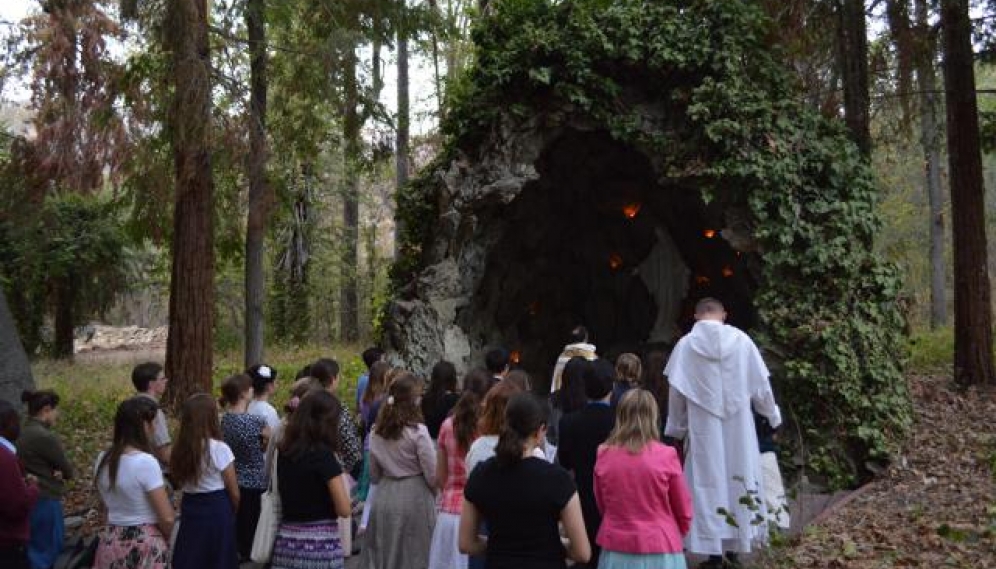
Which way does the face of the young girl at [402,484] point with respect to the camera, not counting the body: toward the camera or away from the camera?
away from the camera

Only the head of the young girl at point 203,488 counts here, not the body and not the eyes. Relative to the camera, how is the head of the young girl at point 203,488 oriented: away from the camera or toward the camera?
away from the camera

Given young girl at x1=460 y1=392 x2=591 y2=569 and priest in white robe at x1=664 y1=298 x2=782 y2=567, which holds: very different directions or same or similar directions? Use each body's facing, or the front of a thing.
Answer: same or similar directions

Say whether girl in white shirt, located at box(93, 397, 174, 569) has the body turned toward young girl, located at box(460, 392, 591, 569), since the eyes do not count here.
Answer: no

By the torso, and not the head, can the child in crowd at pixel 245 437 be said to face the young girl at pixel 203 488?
no

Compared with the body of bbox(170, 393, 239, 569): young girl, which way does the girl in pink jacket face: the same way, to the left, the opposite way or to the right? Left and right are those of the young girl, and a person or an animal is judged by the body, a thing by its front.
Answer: the same way

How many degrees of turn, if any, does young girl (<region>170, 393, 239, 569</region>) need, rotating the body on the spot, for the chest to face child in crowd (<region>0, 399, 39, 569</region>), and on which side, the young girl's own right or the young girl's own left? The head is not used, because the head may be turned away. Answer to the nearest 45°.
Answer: approximately 90° to the young girl's own left

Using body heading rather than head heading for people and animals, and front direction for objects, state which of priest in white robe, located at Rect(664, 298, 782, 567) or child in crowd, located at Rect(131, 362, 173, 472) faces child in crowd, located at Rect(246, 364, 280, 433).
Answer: child in crowd, located at Rect(131, 362, 173, 472)

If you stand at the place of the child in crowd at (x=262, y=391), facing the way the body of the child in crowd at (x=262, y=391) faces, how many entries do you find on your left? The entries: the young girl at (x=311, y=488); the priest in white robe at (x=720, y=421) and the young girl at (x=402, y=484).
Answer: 0

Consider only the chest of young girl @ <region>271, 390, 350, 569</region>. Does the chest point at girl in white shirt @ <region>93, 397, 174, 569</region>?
no

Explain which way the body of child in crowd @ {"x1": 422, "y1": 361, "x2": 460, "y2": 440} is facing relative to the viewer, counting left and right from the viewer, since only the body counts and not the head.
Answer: facing away from the viewer

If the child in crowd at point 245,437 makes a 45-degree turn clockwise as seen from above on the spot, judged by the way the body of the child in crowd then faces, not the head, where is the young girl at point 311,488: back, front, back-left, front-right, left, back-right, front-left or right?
right

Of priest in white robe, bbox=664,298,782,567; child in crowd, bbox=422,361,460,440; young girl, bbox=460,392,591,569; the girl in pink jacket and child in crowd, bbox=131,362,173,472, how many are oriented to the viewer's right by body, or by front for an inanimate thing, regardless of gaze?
1

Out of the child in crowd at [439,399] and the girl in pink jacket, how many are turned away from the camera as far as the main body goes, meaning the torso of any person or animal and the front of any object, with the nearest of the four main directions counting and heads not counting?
2

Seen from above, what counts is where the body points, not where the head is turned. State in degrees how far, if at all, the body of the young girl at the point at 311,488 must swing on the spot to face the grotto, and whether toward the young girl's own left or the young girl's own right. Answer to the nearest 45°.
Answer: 0° — they already face it

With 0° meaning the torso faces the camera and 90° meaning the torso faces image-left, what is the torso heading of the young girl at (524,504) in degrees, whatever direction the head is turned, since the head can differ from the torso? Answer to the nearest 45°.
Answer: approximately 180°

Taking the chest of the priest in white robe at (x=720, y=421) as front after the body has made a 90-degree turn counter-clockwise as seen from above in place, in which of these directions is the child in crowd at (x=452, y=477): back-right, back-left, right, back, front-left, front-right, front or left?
front-left

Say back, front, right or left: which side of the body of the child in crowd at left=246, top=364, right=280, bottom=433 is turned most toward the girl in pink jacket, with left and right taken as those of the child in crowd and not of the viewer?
right
